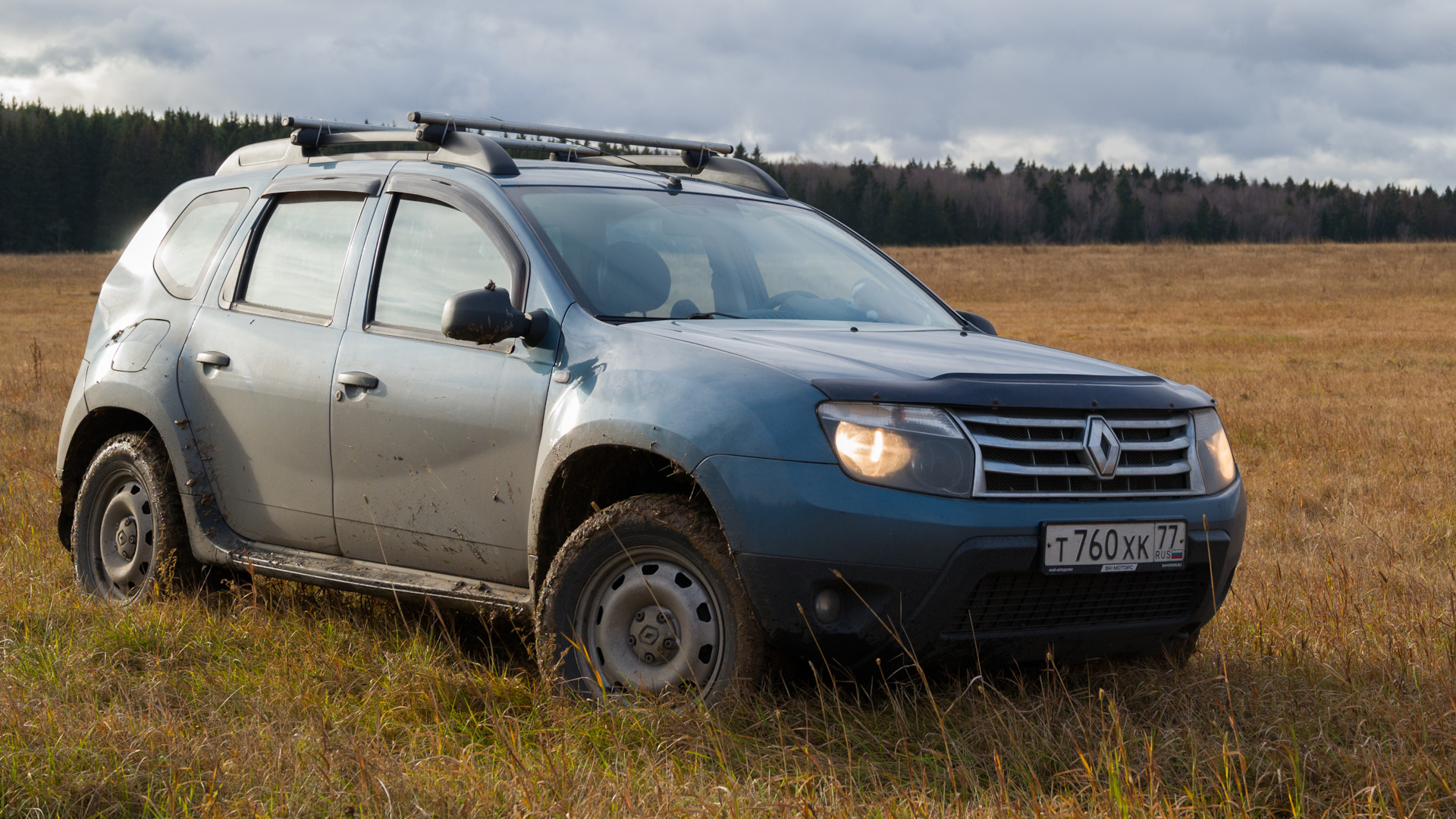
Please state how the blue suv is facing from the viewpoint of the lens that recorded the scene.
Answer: facing the viewer and to the right of the viewer
